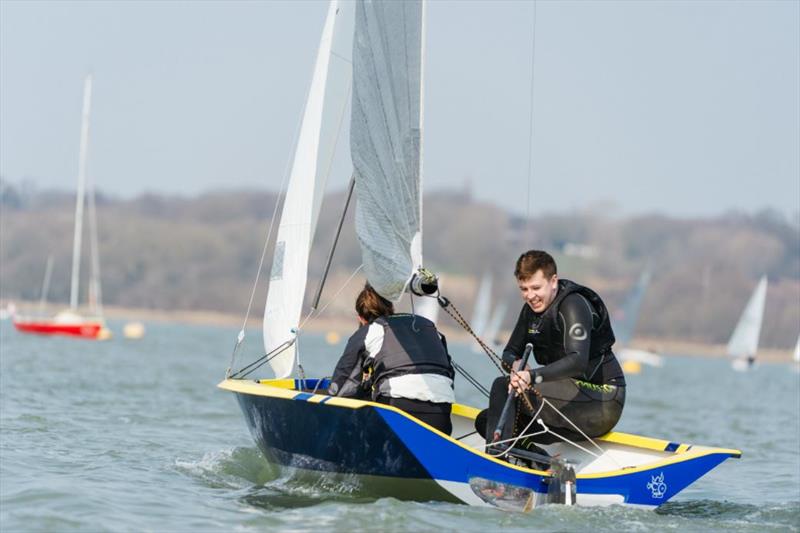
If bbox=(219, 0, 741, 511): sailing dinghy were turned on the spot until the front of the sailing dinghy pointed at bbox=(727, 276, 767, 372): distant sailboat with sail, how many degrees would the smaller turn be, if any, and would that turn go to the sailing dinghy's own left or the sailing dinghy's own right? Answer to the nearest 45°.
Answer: approximately 45° to the sailing dinghy's own right

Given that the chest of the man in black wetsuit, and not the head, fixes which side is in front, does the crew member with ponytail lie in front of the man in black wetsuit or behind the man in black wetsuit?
in front

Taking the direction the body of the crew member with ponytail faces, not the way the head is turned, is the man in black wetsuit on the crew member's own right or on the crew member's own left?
on the crew member's own right

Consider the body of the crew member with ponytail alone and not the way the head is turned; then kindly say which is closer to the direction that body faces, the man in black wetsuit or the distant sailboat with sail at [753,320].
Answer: the distant sailboat with sail

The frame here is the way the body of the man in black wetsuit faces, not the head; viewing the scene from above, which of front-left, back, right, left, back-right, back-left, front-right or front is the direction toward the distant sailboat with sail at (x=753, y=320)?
back-right

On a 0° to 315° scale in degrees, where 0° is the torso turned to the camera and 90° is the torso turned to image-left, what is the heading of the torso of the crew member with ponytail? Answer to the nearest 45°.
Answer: approximately 135°

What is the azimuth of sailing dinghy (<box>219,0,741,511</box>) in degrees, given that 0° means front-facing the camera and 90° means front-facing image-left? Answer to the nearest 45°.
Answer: approximately 135°

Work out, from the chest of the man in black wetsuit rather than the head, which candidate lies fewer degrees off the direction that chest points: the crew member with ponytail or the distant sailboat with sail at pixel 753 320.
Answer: the crew member with ponytail

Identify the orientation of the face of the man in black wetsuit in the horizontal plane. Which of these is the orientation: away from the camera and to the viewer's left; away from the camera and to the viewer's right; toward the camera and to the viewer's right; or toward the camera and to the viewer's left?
toward the camera and to the viewer's left

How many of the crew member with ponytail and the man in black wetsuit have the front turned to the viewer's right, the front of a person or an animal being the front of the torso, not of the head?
0
